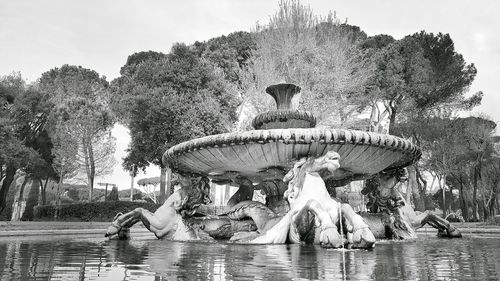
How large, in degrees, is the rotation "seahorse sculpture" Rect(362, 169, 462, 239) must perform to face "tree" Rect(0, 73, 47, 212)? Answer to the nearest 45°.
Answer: approximately 135° to its left

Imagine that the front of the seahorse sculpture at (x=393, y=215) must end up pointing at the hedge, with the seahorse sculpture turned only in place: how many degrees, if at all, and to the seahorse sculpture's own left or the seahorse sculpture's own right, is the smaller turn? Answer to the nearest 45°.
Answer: approximately 135° to the seahorse sculpture's own left

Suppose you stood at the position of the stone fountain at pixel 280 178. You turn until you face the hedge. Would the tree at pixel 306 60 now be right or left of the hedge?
right

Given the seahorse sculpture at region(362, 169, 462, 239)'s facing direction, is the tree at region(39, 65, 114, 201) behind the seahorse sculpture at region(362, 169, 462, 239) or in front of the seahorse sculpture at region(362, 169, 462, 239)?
behind

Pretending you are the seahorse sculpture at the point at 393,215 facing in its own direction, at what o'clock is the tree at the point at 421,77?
The tree is roughly at 9 o'clock from the seahorse sculpture.

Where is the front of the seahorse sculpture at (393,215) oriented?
to the viewer's right

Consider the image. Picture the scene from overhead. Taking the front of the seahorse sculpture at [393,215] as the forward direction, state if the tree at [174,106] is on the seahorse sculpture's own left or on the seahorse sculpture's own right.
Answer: on the seahorse sculpture's own left

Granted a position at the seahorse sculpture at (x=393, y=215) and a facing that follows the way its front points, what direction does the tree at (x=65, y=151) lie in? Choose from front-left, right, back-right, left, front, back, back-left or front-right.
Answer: back-left

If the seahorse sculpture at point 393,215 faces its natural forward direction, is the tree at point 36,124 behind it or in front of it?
behind
